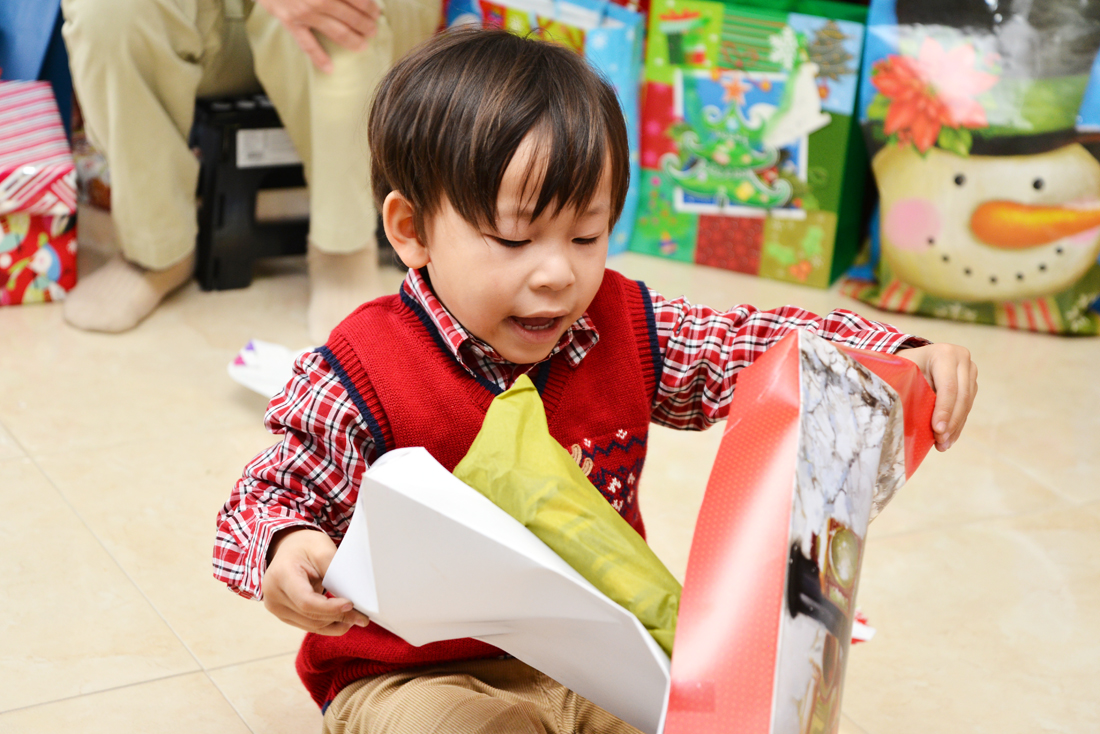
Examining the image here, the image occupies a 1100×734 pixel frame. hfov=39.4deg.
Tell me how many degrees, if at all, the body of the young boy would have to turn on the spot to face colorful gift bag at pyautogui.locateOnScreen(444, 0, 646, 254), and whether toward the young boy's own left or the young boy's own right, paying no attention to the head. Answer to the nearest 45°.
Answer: approximately 135° to the young boy's own left

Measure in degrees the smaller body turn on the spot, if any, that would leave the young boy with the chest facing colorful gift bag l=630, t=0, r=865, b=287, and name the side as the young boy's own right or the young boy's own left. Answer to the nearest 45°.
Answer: approximately 135° to the young boy's own left

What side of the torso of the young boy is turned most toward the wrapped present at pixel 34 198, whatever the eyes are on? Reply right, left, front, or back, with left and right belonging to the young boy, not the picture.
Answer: back

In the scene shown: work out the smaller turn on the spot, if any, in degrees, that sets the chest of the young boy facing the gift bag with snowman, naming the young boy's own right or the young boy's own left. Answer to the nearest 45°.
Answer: approximately 90° to the young boy's own left

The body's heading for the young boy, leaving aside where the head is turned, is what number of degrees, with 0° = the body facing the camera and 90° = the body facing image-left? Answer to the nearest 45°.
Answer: approximately 315°
